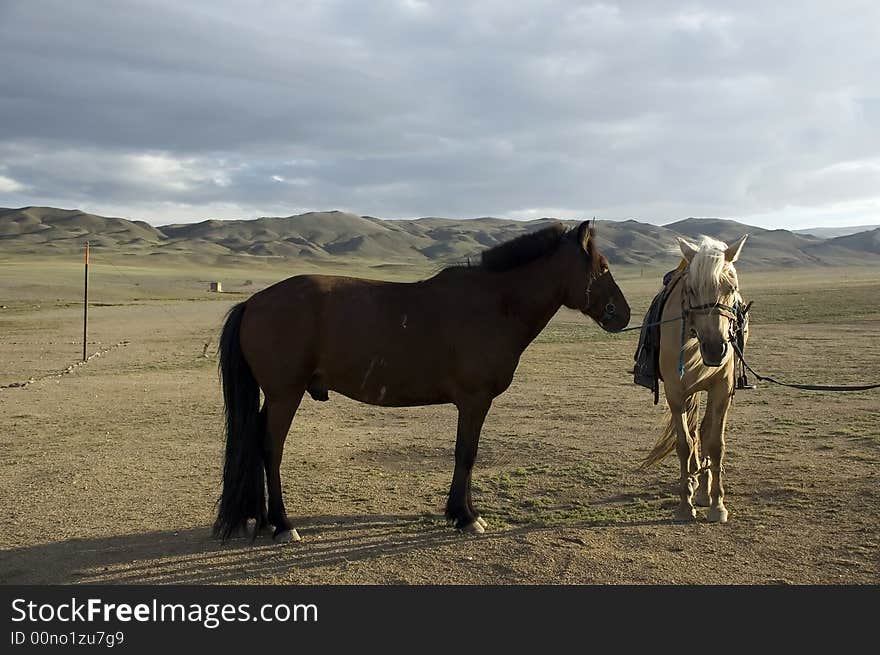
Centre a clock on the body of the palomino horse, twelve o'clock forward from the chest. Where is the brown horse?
The brown horse is roughly at 2 o'clock from the palomino horse.

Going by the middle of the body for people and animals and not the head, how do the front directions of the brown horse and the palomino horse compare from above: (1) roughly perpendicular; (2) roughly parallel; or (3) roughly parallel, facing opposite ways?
roughly perpendicular

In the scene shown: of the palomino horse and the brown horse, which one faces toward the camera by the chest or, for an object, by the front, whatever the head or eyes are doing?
the palomino horse

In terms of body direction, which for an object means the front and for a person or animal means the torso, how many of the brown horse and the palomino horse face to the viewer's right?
1

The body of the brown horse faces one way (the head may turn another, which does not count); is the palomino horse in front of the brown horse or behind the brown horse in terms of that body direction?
in front

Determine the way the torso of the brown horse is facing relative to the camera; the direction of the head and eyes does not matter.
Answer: to the viewer's right

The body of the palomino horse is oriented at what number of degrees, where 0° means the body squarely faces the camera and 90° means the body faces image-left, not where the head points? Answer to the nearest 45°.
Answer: approximately 0°
